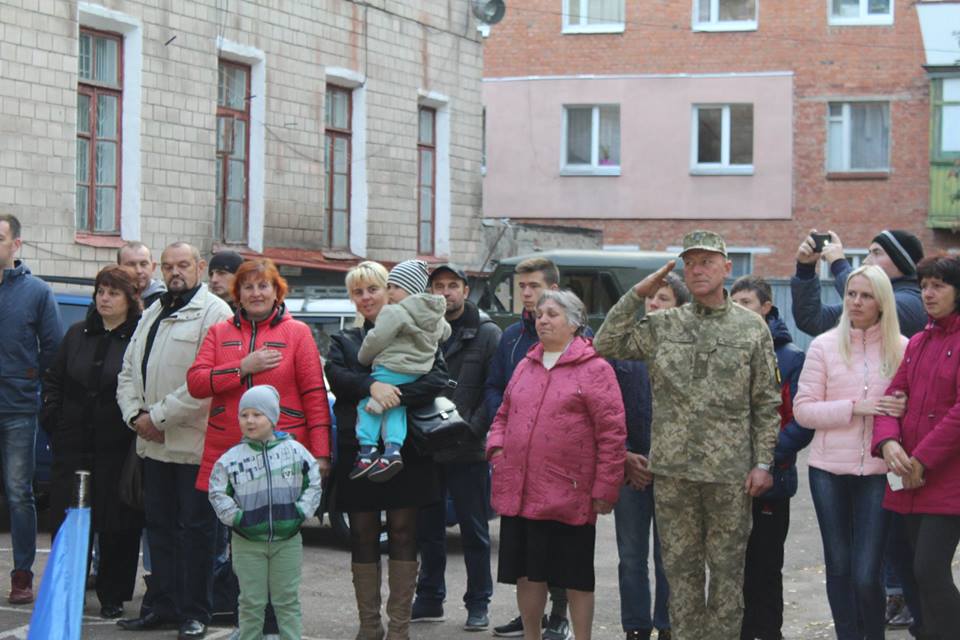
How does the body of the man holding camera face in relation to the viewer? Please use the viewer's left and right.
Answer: facing to the left of the viewer

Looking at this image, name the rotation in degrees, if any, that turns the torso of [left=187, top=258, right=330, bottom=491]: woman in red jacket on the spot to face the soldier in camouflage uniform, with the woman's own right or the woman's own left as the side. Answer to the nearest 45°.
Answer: approximately 45° to the woman's own left

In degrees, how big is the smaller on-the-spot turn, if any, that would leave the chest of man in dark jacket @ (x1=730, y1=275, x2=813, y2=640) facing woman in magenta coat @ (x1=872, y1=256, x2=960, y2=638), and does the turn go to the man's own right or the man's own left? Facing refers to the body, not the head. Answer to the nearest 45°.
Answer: approximately 90° to the man's own left

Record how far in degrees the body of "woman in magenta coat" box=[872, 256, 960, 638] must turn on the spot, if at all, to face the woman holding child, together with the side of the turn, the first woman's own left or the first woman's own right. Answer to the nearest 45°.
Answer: approximately 45° to the first woman's own right

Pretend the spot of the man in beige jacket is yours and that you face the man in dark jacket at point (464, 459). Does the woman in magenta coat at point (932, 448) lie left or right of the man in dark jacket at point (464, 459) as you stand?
right

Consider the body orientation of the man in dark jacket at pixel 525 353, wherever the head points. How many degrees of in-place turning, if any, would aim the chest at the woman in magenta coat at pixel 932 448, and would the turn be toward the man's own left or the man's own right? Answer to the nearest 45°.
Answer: approximately 90° to the man's own left
